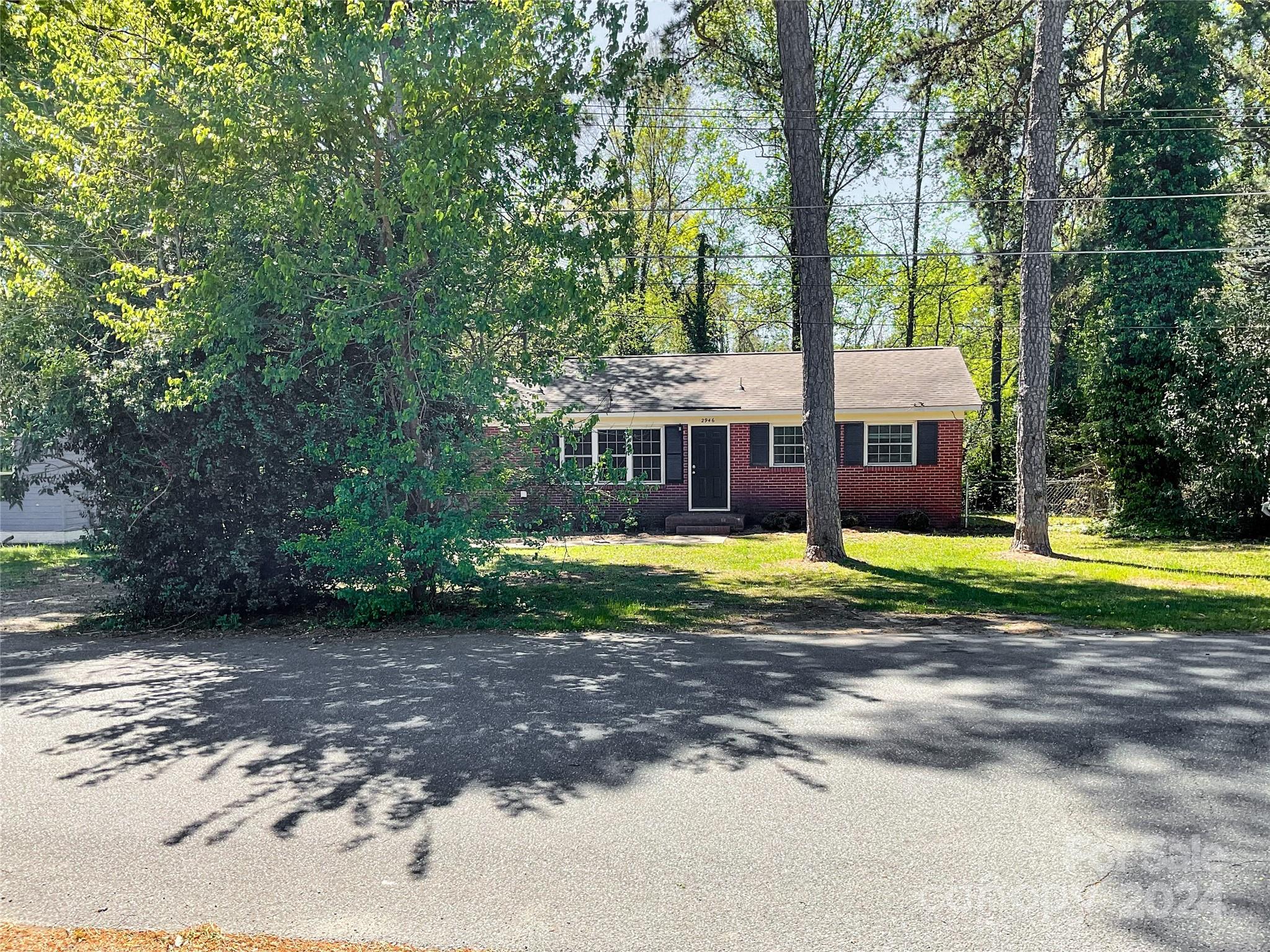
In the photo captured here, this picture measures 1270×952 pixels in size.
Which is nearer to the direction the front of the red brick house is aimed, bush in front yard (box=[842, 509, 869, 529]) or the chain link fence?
the bush in front yard

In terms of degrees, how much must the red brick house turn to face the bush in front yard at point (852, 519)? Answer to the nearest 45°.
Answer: approximately 90° to its left

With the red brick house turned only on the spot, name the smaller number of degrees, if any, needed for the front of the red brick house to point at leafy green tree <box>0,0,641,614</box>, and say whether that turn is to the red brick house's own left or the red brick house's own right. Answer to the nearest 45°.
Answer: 0° — it already faces it

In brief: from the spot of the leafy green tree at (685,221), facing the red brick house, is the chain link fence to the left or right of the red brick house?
left

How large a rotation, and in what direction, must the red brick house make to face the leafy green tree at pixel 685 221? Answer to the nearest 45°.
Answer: approximately 180°

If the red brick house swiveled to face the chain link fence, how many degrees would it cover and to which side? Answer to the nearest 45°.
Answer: approximately 135° to its left

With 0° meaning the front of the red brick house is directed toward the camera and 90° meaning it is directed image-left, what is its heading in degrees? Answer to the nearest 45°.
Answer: approximately 0°

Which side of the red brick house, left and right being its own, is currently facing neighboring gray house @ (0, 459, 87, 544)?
right

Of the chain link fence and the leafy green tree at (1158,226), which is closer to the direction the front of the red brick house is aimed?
the leafy green tree
